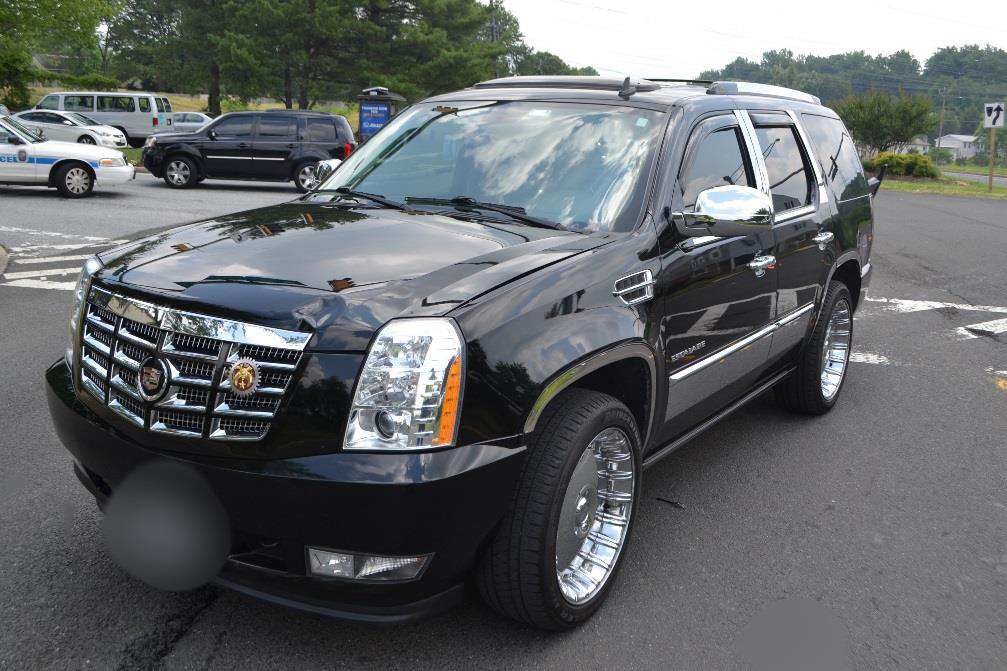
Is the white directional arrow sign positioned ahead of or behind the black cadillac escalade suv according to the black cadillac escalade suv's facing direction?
behind

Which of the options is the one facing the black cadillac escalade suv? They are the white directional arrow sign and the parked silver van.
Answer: the white directional arrow sign

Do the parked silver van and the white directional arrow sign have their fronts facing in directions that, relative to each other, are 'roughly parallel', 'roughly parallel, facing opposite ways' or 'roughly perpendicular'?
roughly perpendicular

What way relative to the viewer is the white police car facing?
to the viewer's right

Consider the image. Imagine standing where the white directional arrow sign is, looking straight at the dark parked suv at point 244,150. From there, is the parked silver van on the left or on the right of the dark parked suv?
right

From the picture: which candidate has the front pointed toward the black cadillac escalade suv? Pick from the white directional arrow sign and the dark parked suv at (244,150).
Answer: the white directional arrow sign

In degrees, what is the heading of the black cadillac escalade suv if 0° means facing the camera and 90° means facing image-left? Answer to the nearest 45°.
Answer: approximately 45°

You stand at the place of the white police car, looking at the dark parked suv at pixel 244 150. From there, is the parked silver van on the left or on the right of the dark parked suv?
left

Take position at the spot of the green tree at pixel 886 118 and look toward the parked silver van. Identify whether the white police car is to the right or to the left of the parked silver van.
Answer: left
